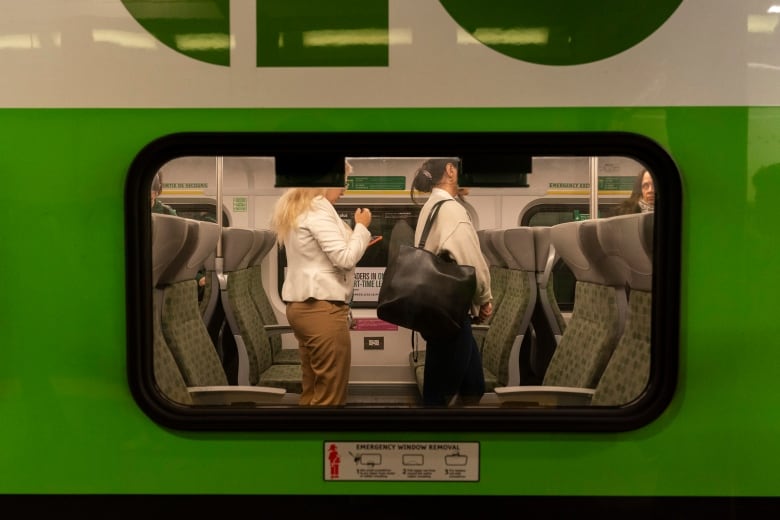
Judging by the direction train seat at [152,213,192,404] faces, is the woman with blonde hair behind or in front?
in front

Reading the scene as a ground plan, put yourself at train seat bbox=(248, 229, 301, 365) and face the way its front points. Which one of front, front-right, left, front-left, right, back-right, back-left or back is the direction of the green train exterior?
right

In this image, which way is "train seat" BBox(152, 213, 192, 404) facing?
to the viewer's right

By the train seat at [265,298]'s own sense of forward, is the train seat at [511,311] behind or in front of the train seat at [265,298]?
in front

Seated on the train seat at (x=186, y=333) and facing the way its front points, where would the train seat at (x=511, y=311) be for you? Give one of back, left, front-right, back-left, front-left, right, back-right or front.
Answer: front-left

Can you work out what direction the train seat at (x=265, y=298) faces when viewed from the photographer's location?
facing to the right of the viewer

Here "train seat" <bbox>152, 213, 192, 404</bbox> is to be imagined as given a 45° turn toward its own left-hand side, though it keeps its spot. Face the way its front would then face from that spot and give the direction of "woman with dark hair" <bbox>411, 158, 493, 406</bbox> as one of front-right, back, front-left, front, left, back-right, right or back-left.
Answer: front-right

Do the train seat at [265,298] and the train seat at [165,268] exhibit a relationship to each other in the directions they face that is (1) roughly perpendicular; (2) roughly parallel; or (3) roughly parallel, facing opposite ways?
roughly parallel

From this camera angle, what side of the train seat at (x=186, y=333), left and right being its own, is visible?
right

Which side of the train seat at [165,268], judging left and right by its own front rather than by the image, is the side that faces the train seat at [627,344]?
front

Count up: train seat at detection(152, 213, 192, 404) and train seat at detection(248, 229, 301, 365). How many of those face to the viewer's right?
2
